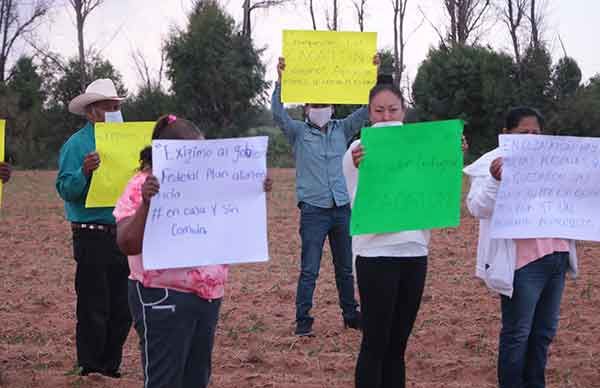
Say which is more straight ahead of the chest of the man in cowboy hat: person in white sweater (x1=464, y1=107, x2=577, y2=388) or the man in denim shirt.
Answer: the person in white sweater

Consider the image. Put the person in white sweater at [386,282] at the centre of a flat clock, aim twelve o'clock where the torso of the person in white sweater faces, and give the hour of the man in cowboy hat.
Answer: The man in cowboy hat is roughly at 4 o'clock from the person in white sweater.

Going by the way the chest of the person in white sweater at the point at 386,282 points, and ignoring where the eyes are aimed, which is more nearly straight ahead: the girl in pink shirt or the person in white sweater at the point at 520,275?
the girl in pink shirt

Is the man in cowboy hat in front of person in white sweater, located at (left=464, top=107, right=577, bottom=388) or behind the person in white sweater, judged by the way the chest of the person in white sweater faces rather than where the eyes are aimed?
behind

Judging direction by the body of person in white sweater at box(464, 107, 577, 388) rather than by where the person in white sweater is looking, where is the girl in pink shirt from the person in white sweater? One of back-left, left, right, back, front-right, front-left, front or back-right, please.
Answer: right

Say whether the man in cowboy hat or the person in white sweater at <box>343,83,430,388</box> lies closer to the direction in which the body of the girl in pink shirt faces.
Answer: the person in white sweater

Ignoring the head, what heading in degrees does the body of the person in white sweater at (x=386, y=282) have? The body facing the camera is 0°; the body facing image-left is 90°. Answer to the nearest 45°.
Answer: approximately 0°

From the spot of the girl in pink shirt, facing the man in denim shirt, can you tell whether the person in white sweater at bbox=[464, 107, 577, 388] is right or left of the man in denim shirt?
right

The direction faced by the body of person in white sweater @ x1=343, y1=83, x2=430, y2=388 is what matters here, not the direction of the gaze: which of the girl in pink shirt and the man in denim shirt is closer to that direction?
the girl in pink shirt

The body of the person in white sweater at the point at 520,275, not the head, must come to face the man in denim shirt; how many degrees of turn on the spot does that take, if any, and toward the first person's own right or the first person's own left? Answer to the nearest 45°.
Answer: approximately 180°
